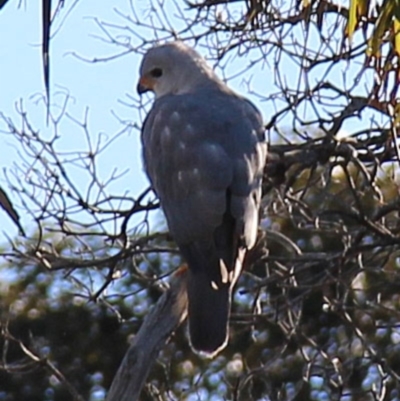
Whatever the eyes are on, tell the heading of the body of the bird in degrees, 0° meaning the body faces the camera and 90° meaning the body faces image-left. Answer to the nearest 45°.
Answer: approximately 135°
